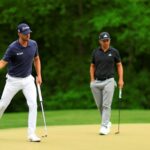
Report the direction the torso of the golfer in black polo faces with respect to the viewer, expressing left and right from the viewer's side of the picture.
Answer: facing the viewer
